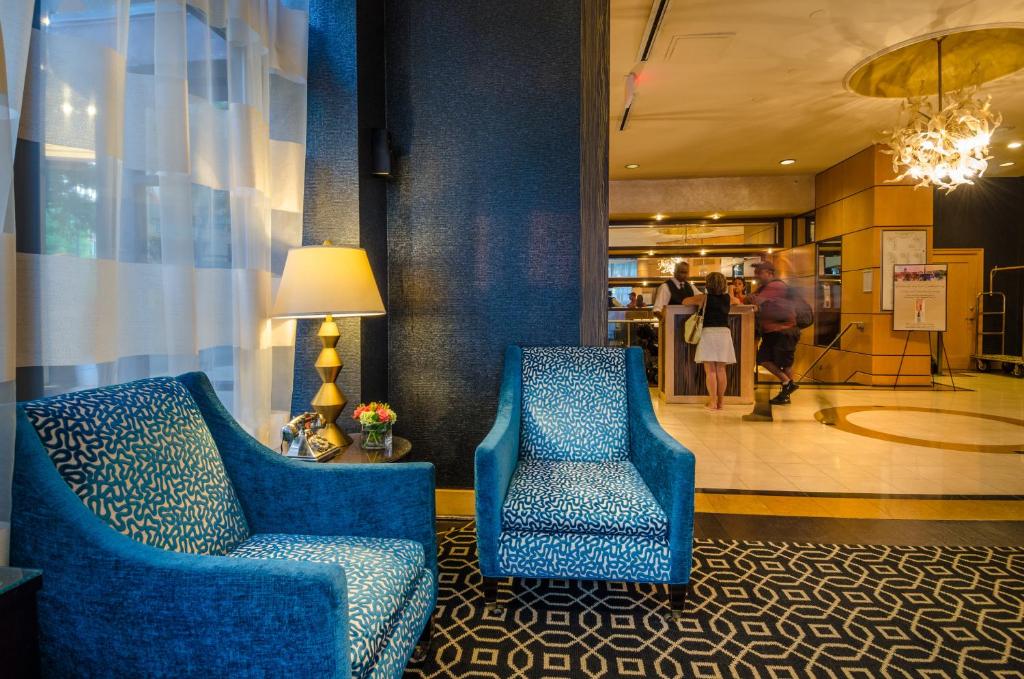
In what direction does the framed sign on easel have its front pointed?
toward the camera

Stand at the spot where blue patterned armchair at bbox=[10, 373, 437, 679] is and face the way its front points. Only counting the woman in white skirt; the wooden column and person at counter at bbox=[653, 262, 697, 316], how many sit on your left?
3

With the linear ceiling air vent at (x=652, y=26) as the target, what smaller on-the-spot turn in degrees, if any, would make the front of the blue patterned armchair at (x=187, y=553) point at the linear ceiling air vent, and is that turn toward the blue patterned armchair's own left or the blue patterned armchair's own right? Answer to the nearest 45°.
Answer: approximately 90° to the blue patterned armchair's own left

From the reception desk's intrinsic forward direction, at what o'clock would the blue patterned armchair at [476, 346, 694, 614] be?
The blue patterned armchair is roughly at 12 o'clock from the reception desk.

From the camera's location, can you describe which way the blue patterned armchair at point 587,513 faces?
facing the viewer

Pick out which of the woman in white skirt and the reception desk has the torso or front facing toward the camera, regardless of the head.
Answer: the reception desk

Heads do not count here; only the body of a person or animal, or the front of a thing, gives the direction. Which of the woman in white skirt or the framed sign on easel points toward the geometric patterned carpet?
the framed sign on easel

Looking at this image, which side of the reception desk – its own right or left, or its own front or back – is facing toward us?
front

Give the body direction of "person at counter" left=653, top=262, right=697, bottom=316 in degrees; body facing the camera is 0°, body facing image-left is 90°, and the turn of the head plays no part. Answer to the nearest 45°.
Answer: approximately 315°

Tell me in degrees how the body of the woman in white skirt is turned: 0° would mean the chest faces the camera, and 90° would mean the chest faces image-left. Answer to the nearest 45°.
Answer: approximately 180°

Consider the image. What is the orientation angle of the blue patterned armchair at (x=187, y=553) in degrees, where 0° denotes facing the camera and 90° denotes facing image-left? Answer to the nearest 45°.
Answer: approximately 315°

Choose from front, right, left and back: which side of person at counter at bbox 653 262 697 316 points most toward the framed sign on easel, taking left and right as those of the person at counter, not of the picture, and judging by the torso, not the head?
left

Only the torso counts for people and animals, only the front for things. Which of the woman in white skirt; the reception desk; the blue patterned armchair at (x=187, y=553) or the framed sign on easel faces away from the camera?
the woman in white skirt

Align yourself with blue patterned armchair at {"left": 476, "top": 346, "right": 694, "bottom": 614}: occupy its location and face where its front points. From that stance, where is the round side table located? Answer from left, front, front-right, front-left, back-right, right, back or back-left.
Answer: right

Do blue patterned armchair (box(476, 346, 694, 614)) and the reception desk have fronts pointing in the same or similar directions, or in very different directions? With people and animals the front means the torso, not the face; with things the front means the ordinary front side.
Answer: same or similar directions

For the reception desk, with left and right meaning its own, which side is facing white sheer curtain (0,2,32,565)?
front

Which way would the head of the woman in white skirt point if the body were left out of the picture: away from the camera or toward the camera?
away from the camera
